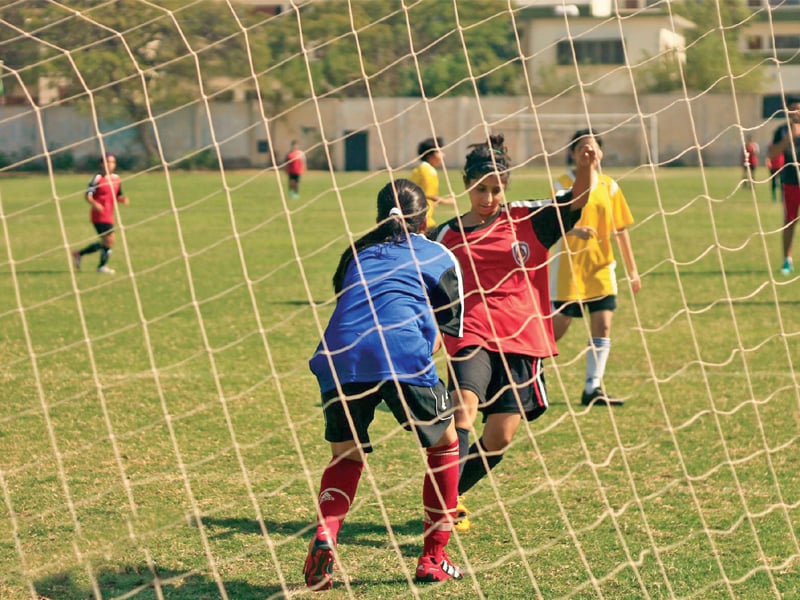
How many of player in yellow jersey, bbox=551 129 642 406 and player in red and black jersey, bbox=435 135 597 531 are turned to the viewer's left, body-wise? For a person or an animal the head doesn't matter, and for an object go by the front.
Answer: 0

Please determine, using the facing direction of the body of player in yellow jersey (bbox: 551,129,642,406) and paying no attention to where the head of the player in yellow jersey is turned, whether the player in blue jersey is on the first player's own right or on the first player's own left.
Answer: on the first player's own right

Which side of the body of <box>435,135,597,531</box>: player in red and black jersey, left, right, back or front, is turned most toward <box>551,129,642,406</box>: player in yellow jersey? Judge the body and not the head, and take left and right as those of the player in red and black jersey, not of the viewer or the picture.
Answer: back

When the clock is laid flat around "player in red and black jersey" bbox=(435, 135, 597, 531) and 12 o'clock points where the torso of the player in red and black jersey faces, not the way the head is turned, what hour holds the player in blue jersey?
The player in blue jersey is roughly at 1 o'clock from the player in red and black jersey.

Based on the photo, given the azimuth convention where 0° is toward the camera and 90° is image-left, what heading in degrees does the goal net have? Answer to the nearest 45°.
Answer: approximately 180°

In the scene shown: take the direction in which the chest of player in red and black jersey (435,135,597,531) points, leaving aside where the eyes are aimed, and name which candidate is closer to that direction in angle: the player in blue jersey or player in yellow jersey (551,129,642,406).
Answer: the player in blue jersey

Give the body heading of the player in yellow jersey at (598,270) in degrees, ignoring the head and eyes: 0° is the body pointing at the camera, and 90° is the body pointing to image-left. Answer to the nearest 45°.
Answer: approximately 315°

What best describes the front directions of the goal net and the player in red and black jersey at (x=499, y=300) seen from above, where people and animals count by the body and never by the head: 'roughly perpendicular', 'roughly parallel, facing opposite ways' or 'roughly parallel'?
roughly parallel, facing opposite ways

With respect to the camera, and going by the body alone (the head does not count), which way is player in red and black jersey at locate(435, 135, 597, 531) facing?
toward the camera
